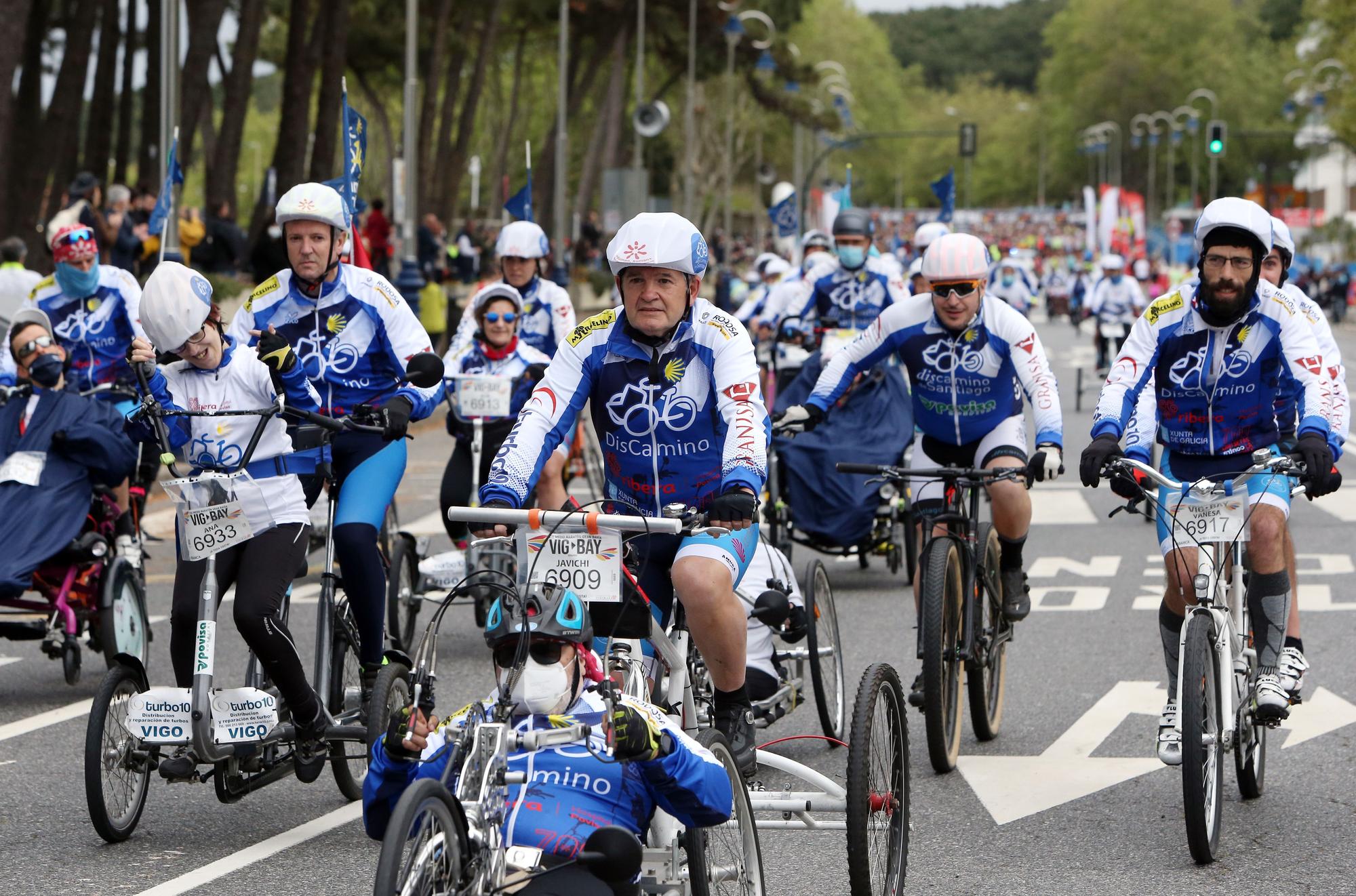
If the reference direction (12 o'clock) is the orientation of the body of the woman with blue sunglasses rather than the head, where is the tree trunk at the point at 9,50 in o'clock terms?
The tree trunk is roughly at 5 o'clock from the woman with blue sunglasses.

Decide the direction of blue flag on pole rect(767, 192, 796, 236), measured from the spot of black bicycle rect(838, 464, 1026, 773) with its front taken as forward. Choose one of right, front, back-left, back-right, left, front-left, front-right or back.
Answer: back

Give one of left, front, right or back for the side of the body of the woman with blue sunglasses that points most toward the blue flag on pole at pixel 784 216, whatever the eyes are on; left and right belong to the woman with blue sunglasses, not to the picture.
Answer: back

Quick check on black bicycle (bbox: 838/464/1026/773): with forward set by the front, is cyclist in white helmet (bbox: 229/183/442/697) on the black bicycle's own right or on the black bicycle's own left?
on the black bicycle's own right

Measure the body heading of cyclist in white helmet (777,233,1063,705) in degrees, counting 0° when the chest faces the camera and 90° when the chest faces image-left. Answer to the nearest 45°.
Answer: approximately 0°

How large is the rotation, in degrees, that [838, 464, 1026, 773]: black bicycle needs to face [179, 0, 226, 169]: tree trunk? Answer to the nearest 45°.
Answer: approximately 135° to its right

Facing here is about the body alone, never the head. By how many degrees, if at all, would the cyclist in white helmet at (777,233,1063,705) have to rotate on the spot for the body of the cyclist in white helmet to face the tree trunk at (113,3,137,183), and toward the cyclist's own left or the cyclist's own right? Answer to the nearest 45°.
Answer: approximately 135° to the cyclist's own right

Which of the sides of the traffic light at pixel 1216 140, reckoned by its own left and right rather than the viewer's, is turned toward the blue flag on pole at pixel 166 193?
front
